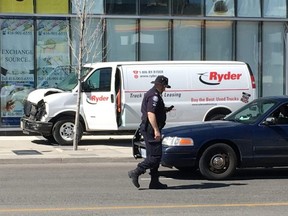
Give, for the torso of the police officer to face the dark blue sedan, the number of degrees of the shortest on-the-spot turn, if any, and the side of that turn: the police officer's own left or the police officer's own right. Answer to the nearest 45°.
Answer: approximately 45° to the police officer's own left

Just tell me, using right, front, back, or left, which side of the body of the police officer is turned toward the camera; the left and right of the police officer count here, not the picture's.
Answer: right

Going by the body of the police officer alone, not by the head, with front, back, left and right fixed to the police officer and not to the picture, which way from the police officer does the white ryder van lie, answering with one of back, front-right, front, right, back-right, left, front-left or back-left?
left

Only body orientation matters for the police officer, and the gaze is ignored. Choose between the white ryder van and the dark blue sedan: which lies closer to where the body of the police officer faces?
the dark blue sedan

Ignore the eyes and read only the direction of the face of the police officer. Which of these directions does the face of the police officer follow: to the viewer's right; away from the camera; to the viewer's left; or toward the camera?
to the viewer's right
